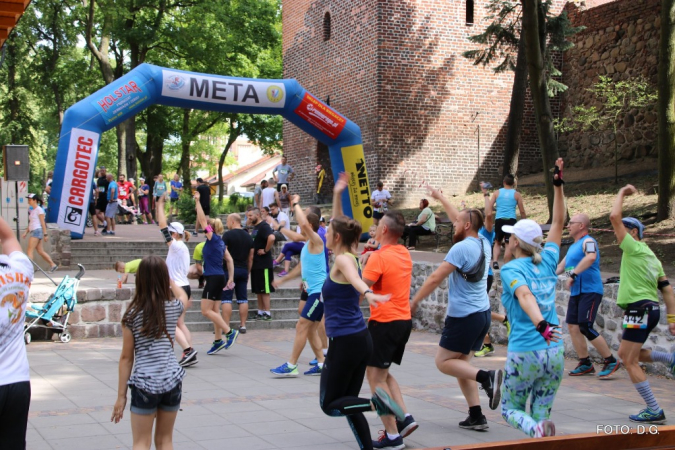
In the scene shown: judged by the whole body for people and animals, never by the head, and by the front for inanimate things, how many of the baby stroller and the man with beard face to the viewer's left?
2

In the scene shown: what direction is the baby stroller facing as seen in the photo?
to the viewer's left

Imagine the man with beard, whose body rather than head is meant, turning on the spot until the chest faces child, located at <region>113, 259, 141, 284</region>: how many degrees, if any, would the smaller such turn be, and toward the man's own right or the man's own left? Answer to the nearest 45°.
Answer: approximately 45° to the man's own right

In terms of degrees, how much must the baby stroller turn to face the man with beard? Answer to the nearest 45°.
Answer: approximately 135° to its left

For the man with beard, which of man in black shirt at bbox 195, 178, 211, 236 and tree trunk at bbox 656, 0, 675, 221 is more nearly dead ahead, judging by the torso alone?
the man in black shirt

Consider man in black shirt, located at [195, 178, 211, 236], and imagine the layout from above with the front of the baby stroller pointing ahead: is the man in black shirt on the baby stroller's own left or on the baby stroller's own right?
on the baby stroller's own right

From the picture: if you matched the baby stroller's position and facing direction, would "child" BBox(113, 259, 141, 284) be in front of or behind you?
behind

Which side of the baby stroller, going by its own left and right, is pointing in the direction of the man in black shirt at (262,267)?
back

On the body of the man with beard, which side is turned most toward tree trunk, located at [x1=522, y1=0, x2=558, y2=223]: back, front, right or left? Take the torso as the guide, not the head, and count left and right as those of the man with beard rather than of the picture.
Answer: right

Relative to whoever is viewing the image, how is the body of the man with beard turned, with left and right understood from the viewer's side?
facing to the left of the viewer

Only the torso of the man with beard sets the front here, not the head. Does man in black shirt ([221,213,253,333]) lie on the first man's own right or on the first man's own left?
on the first man's own right

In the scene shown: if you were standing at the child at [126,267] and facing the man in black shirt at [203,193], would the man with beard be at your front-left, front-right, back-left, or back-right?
back-right
